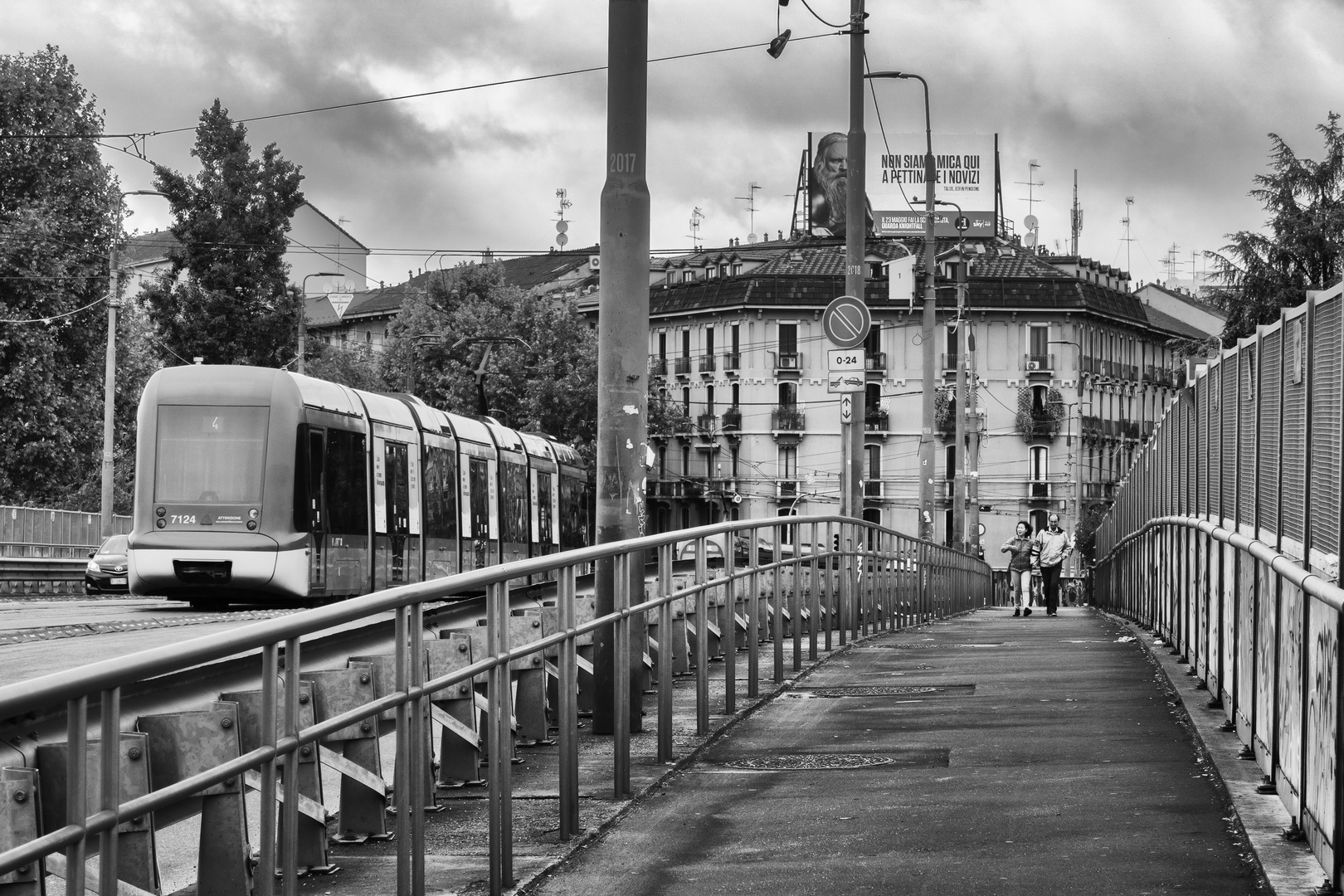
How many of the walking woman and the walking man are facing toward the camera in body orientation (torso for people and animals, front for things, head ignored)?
2

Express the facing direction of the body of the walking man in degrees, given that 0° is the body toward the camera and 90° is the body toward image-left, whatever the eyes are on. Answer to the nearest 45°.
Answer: approximately 0°

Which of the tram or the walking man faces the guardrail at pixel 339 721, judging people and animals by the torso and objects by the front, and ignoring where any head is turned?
the walking man

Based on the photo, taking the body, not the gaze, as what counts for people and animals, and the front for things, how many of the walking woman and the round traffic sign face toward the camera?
2

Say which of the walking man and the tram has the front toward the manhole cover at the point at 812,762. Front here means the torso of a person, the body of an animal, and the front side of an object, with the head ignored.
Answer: the walking man
